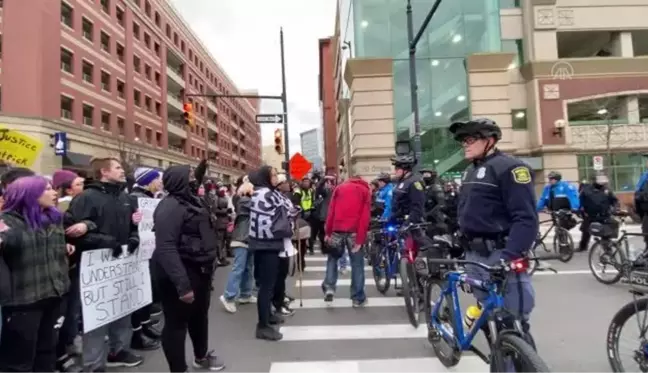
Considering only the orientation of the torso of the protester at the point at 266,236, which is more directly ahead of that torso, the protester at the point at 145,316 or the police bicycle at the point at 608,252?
the police bicycle

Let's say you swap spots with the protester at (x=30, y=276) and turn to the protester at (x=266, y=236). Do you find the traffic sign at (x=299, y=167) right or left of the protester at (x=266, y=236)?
left

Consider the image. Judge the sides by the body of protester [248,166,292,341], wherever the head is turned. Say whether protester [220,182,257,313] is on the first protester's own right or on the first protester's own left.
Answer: on the first protester's own left

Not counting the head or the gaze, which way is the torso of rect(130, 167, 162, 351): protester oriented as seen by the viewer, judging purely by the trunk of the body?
to the viewer's right

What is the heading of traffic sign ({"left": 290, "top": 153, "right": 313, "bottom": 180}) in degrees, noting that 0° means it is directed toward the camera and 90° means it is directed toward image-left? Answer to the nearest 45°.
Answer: approximately 0°

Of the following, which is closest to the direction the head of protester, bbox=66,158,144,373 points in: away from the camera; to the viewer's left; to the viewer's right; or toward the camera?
to the viewer's right

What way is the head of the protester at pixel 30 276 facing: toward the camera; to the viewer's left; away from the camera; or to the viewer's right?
to the viewer's right
